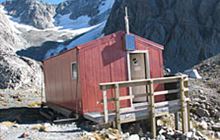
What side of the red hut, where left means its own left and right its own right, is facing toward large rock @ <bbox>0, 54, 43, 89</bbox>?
back

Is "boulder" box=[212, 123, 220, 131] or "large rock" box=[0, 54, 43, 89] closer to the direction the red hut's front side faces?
the boulder

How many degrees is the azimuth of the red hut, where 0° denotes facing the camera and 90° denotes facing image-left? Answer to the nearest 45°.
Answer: approximately 315°

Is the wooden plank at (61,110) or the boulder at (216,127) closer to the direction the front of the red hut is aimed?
the boulder

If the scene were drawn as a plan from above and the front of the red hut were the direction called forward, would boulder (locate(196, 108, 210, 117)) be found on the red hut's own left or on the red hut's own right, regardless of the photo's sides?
on the red hut's own left

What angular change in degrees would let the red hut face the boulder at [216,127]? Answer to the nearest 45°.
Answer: approximately 45° to its left
